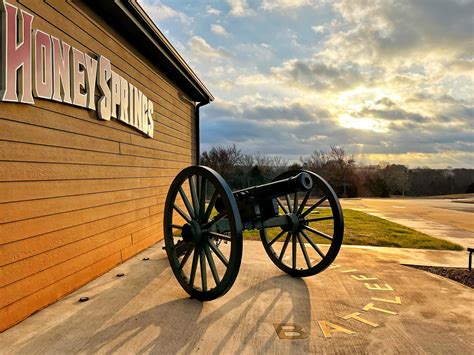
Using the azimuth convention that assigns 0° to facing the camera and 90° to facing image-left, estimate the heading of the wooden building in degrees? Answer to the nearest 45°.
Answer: approximately 315°

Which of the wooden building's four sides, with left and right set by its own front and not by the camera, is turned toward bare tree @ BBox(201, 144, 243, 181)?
left

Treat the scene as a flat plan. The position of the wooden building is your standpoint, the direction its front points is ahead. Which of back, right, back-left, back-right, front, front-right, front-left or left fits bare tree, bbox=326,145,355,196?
left

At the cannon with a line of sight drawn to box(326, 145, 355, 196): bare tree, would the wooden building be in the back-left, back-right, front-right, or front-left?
back-left

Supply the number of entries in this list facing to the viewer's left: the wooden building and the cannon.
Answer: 0

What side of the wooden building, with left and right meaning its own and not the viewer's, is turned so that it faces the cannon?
front
